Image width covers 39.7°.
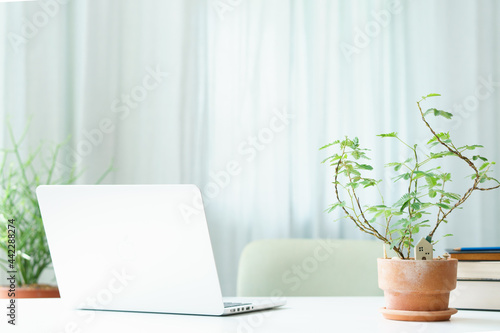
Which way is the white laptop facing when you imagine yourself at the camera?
facing away from the viewer and to the right of the viewer
